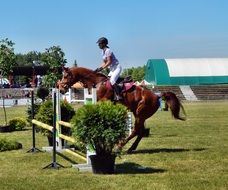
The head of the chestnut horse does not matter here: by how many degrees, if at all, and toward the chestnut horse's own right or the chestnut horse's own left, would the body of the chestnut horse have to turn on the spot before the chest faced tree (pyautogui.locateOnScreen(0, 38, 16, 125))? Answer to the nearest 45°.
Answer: approximately 45° to the chestnut horse's own right

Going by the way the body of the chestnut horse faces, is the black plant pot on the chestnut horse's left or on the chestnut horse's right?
on the chestnut horse's left

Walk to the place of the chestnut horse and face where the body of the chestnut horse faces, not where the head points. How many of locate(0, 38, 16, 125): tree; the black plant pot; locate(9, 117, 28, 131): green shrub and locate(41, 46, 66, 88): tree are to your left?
1

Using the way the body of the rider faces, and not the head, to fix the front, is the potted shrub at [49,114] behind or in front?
in front

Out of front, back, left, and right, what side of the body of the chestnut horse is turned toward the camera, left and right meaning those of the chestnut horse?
left

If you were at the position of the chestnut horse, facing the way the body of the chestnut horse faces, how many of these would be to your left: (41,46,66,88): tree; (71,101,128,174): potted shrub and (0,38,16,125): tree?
1

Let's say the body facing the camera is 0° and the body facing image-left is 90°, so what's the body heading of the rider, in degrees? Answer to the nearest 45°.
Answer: approximately 90°

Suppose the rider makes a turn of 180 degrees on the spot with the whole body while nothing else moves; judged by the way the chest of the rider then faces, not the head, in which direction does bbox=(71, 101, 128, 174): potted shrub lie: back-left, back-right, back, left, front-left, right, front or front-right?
right

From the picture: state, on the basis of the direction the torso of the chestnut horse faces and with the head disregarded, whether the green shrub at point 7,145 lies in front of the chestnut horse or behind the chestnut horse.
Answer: in front

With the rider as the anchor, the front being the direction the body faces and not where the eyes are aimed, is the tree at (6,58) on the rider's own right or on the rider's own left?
on the rider's own right

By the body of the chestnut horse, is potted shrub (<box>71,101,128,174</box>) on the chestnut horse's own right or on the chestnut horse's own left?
on the chestnut horse's own left
